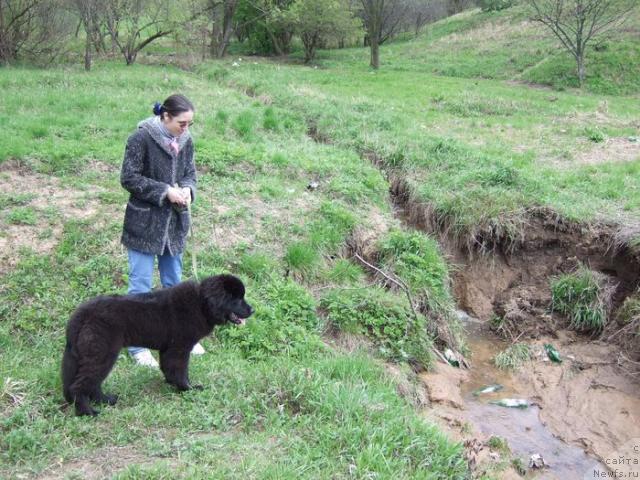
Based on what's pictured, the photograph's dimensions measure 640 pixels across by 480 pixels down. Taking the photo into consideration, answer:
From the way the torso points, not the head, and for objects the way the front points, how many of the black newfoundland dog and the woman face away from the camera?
0

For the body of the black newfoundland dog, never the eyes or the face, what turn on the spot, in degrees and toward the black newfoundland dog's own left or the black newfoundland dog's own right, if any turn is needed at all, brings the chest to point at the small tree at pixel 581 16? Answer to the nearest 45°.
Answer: approximately 45° to the black newfoundland dog's own left

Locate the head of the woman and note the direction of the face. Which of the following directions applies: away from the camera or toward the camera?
toward the camera

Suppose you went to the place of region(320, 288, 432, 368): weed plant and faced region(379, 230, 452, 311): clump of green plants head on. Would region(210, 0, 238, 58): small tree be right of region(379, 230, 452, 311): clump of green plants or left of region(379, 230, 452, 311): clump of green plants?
left

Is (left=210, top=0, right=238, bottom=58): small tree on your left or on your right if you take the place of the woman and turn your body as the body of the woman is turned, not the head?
on your left

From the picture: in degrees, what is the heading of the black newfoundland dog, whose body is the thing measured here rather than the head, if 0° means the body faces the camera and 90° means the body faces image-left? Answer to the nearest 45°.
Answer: approximately 270°

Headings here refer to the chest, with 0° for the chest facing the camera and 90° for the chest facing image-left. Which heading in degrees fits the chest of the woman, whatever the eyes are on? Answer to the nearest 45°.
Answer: approximately 315°

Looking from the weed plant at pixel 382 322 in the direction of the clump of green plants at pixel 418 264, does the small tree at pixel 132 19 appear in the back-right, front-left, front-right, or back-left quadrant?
front-left

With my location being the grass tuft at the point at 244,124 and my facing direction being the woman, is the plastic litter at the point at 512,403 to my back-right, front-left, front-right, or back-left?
front-left

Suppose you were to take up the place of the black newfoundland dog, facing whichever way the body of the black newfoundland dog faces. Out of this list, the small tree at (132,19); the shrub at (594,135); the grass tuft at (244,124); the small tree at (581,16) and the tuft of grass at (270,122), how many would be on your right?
0

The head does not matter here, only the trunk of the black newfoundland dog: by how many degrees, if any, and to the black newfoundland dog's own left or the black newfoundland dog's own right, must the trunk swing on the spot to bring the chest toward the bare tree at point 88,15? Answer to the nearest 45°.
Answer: approximately 90° to the black newfoundland dog's own left

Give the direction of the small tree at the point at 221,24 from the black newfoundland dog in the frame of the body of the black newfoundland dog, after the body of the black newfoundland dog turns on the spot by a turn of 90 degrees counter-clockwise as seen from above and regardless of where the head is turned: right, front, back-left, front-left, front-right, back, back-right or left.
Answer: front

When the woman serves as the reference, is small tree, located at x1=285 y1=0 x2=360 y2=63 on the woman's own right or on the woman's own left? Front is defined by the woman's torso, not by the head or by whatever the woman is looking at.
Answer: on the woman's own left

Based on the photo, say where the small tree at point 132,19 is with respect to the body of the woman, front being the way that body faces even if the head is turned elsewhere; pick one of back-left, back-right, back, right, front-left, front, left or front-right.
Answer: back-left

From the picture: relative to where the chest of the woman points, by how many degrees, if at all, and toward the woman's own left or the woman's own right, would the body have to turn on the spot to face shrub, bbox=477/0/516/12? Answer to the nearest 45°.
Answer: approximately 90° to the woman's own left

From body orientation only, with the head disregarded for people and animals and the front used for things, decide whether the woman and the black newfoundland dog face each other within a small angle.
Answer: no
